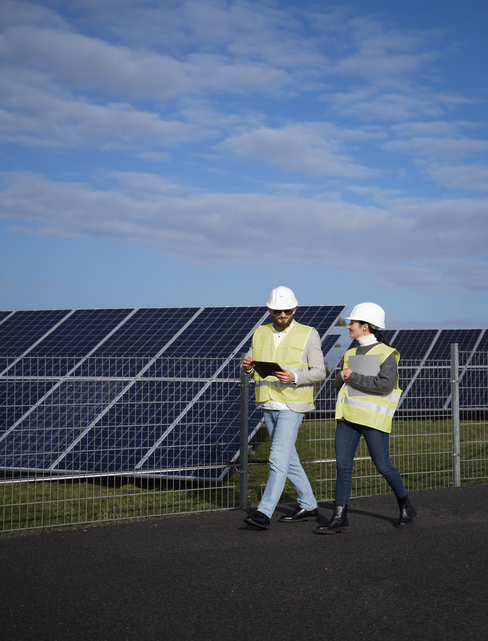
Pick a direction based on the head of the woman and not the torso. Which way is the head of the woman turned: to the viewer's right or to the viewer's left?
to the viewer's left

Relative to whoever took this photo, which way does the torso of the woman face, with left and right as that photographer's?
facing the viewer and to the left of the viewer

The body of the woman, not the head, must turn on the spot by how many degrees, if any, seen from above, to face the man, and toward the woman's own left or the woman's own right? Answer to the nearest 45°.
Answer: approximately 45° to the woman's own right

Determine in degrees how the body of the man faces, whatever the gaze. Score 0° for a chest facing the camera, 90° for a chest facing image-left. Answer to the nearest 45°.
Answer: approximately 45°

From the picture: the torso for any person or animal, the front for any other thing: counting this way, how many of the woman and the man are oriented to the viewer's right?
0

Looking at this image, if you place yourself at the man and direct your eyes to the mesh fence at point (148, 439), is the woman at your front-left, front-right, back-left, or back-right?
back-right
